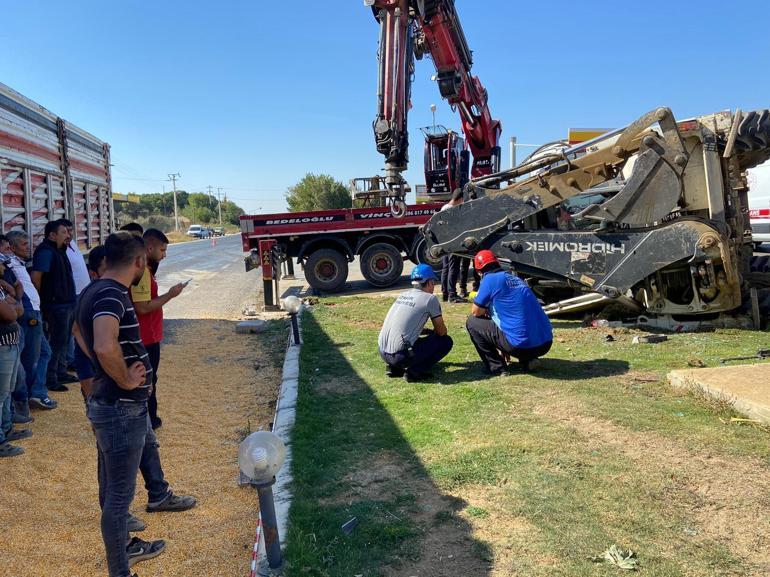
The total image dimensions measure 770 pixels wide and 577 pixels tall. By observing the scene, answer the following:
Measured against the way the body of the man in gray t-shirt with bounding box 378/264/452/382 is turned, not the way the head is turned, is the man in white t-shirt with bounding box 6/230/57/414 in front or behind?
behind

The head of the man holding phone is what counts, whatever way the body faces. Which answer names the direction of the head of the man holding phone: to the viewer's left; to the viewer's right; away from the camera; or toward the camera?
to the viewer's right

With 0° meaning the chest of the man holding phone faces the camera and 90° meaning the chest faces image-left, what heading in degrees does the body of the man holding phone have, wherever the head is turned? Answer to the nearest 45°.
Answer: approximately 270°

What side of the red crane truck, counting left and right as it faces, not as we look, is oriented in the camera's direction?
right

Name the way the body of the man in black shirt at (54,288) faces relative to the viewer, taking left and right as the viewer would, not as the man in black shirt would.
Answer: facing to the right of the viewer

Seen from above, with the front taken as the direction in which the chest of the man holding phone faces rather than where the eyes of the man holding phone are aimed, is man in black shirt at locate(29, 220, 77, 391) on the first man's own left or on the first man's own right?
on the first man's own left

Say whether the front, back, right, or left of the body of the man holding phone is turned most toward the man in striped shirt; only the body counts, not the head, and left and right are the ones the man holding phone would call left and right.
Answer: right

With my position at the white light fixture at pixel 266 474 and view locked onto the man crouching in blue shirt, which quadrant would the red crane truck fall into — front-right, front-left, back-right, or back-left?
front-left

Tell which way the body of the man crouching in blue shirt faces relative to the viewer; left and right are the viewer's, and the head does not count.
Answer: facing away from the viewer and to the left of the viewer

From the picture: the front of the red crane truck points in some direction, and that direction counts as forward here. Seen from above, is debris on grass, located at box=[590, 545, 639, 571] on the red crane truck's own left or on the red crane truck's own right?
on the red crane truck's own right

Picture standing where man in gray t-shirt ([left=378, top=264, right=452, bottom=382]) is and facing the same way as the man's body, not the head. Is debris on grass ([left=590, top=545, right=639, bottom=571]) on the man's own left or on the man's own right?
on the man's own right
